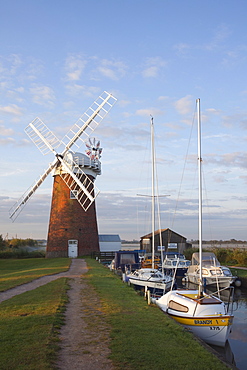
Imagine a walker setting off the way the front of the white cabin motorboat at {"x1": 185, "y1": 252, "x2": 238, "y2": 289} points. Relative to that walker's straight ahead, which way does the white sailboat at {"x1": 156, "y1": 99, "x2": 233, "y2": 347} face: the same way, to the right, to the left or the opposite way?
the same way
